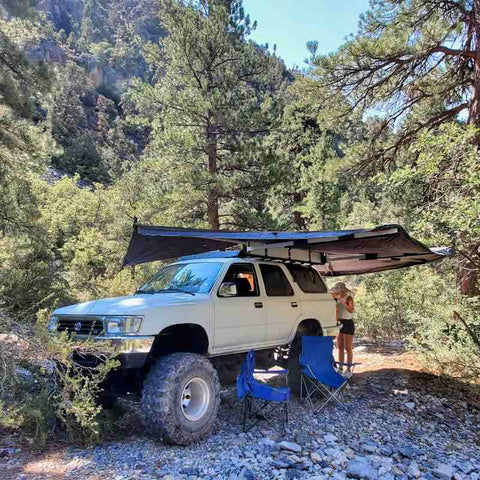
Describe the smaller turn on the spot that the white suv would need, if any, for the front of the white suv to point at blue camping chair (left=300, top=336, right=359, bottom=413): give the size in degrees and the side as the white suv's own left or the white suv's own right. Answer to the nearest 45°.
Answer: approximately 180°

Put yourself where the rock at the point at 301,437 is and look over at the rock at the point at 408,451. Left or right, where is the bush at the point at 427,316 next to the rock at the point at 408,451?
left

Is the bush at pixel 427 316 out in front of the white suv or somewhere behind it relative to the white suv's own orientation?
behind

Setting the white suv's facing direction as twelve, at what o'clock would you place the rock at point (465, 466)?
The rock is roughly at 8 o'clock from the white suv.

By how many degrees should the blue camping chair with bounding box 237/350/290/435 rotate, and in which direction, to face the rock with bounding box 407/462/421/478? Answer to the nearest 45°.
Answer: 0° — it already faces it
